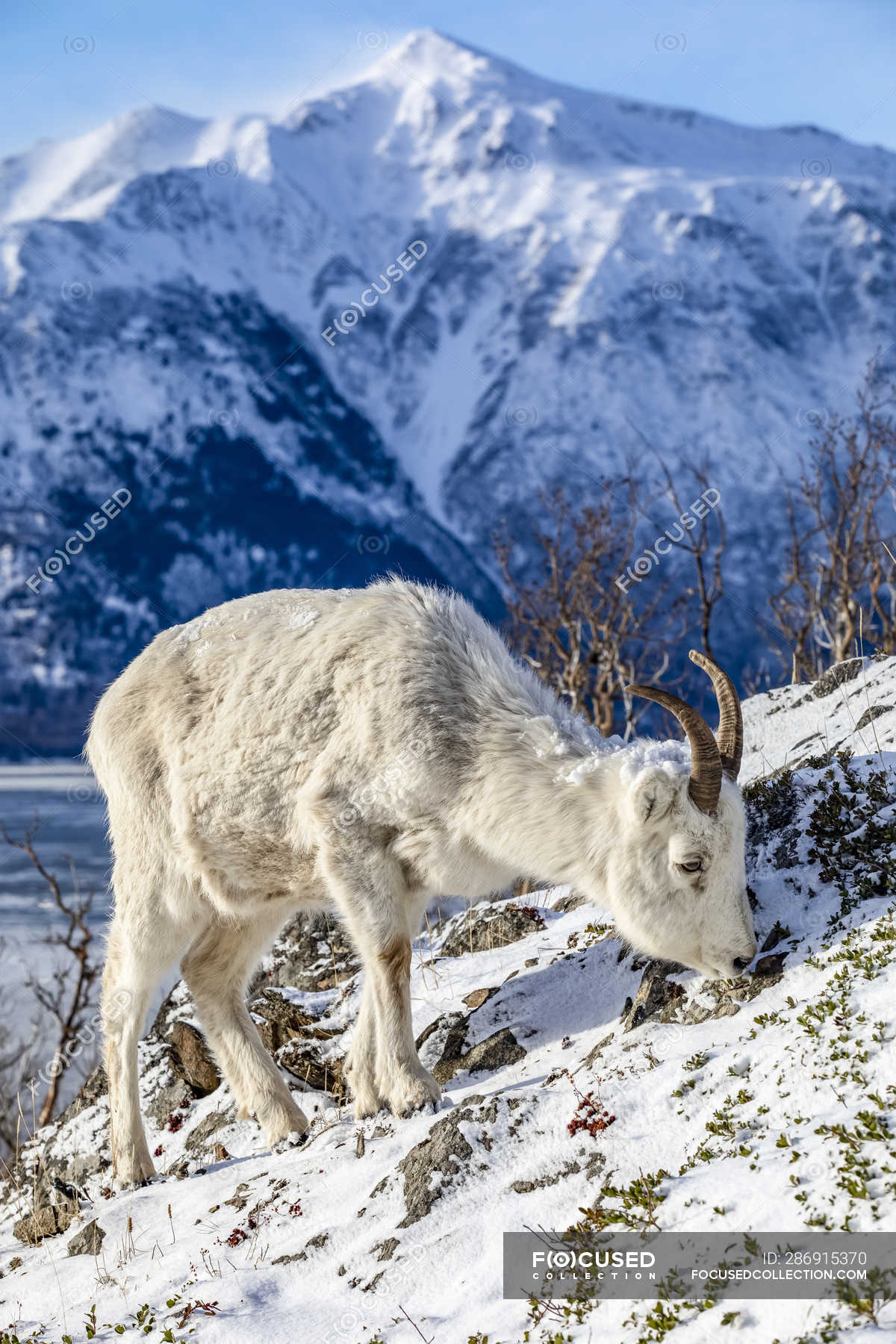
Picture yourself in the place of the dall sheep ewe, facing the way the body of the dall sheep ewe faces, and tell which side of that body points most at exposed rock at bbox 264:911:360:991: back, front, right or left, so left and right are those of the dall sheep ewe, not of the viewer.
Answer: left

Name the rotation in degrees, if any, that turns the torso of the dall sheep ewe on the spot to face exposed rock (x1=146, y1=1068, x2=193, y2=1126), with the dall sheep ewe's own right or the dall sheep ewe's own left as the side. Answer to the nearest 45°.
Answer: approximately 135° to the dall sheep ewe's own left

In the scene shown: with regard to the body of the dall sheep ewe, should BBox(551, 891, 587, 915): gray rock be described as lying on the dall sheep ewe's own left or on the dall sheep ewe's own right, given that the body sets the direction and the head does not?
on the dall sheep ewe's own left

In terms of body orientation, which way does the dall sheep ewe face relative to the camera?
to the viewer's right

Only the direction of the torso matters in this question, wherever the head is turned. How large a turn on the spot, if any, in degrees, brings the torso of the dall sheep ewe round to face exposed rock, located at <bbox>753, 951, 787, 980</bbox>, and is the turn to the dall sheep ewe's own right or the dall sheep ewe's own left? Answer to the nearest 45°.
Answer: approximately 45° to the dall sheep ewe's own right

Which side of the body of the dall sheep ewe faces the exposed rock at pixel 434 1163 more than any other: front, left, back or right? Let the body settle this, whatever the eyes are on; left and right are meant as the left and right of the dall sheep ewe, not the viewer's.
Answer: right
